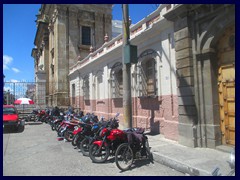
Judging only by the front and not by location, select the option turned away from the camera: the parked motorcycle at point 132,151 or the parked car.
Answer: the parked car

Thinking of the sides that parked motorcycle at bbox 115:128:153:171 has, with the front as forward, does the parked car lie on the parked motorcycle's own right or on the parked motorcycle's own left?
on the parked motorcycle's own right

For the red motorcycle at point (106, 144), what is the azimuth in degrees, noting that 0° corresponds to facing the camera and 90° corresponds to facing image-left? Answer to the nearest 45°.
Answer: approximately 45°

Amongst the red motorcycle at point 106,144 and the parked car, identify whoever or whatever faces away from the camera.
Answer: the parked car

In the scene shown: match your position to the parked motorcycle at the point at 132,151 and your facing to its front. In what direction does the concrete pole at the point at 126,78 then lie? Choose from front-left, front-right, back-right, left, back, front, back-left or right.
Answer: back-right
